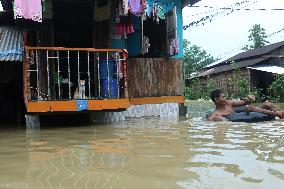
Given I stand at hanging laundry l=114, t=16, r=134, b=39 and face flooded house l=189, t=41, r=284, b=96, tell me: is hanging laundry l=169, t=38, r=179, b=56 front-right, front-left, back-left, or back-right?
front-right

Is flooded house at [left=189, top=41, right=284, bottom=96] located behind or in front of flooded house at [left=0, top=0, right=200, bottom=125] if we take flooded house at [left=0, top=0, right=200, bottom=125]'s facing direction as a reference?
behind

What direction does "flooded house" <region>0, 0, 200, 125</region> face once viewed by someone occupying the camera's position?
facing the viewer

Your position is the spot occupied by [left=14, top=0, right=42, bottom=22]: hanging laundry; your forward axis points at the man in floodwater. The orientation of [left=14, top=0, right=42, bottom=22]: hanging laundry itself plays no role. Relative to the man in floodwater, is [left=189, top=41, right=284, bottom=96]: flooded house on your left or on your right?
left

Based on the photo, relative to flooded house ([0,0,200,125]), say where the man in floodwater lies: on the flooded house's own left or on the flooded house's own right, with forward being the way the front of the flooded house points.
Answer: on the flooded house's own left

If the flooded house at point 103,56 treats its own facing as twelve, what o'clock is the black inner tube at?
The black inner tube is roughly at 10 o'clock from the flooded house.
